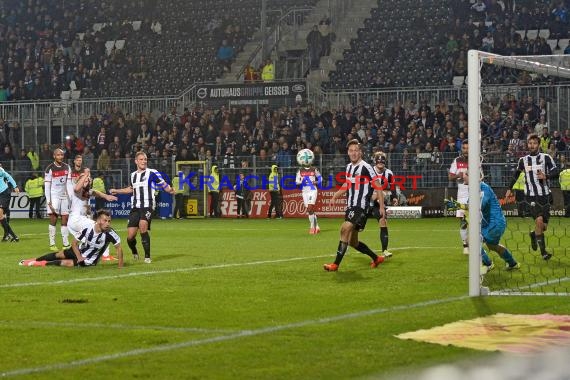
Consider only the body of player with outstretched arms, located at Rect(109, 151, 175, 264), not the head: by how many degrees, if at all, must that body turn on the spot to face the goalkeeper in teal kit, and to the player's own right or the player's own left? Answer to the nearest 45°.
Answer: approximately 45° to the player's own left

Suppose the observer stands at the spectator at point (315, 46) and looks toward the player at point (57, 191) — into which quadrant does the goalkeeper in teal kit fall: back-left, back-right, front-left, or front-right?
front-left

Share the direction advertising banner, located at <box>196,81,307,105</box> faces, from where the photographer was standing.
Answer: facing the viewer

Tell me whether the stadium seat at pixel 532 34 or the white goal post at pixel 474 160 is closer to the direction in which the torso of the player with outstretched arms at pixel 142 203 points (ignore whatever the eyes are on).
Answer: the white goal post

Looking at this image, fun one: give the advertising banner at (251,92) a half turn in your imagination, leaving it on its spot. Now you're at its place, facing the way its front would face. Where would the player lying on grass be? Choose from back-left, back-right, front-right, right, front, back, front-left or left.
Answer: back

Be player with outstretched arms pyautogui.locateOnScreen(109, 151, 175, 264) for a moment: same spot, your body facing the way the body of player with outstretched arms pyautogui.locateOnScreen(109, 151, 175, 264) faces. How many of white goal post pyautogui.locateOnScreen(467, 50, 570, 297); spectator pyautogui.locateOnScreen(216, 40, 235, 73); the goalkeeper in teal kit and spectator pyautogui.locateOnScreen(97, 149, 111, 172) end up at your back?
2

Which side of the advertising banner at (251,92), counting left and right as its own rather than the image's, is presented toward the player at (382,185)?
front

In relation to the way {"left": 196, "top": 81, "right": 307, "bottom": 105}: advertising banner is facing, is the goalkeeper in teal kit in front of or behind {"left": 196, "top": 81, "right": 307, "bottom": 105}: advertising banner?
in front

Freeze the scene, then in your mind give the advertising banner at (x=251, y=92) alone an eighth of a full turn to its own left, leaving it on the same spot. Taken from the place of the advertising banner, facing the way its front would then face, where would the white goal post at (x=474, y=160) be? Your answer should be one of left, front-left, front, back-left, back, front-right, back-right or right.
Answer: front-right

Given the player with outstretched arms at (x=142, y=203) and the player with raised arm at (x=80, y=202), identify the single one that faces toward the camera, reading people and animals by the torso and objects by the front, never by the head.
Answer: the player with outstretched arms at (x=142, y=203)

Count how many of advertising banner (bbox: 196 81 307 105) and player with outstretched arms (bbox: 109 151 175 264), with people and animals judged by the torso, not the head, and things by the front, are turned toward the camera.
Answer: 2

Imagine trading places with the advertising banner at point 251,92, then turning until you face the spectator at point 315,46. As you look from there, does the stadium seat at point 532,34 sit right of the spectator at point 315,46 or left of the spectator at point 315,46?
right

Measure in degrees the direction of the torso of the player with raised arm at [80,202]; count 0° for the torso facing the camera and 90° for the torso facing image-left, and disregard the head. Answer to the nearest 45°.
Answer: approximately 270°

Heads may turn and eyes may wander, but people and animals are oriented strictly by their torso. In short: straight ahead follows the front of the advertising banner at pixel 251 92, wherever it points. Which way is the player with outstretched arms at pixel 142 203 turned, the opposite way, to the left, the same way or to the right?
the same way

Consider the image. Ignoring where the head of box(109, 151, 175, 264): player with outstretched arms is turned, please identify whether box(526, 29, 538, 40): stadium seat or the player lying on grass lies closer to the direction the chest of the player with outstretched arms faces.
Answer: the player lying on grass

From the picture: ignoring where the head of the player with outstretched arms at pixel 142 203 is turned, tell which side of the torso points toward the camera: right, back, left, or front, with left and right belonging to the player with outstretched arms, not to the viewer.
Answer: front
